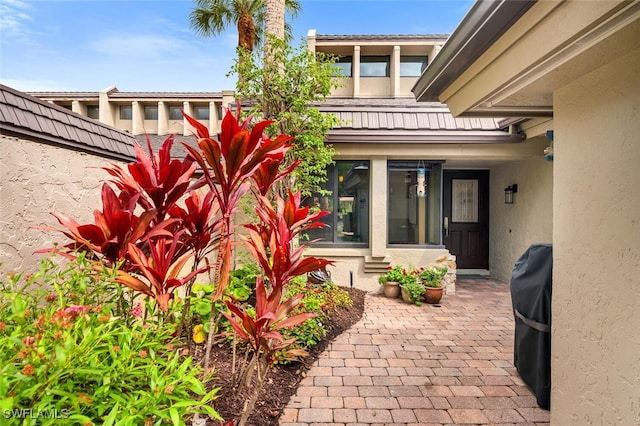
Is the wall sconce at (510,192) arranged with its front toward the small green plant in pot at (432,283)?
no

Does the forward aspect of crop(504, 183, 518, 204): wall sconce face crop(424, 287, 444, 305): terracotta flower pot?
no

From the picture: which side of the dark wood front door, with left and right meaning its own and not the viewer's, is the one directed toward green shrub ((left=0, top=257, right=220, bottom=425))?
front

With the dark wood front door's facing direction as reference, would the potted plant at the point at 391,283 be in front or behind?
in front

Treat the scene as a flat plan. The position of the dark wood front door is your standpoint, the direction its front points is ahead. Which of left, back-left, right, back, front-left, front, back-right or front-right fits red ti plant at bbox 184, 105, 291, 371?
front

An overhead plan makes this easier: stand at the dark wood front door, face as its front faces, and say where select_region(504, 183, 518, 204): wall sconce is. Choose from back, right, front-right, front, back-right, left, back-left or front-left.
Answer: front-left

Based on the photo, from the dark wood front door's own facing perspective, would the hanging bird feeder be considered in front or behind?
in front

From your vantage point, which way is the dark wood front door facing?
toward the camera
